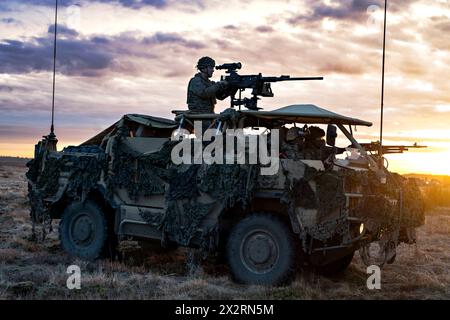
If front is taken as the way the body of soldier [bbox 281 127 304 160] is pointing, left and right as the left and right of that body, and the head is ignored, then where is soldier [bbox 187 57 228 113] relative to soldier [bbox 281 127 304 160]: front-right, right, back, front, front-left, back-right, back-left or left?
back-left

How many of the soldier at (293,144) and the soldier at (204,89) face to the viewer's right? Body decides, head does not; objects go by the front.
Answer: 2

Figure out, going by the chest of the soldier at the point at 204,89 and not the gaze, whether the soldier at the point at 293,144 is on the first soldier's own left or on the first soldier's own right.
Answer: on the first soldier's own right

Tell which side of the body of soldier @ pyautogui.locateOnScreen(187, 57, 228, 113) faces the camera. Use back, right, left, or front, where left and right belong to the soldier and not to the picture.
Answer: right

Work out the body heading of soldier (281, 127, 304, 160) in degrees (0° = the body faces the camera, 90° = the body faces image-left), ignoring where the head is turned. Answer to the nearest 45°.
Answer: approximately 270°

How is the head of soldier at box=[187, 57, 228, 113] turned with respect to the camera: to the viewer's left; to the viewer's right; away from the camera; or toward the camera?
to the viewer's right

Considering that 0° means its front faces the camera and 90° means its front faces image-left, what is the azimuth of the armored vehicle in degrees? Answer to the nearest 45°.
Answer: approximately 315°
